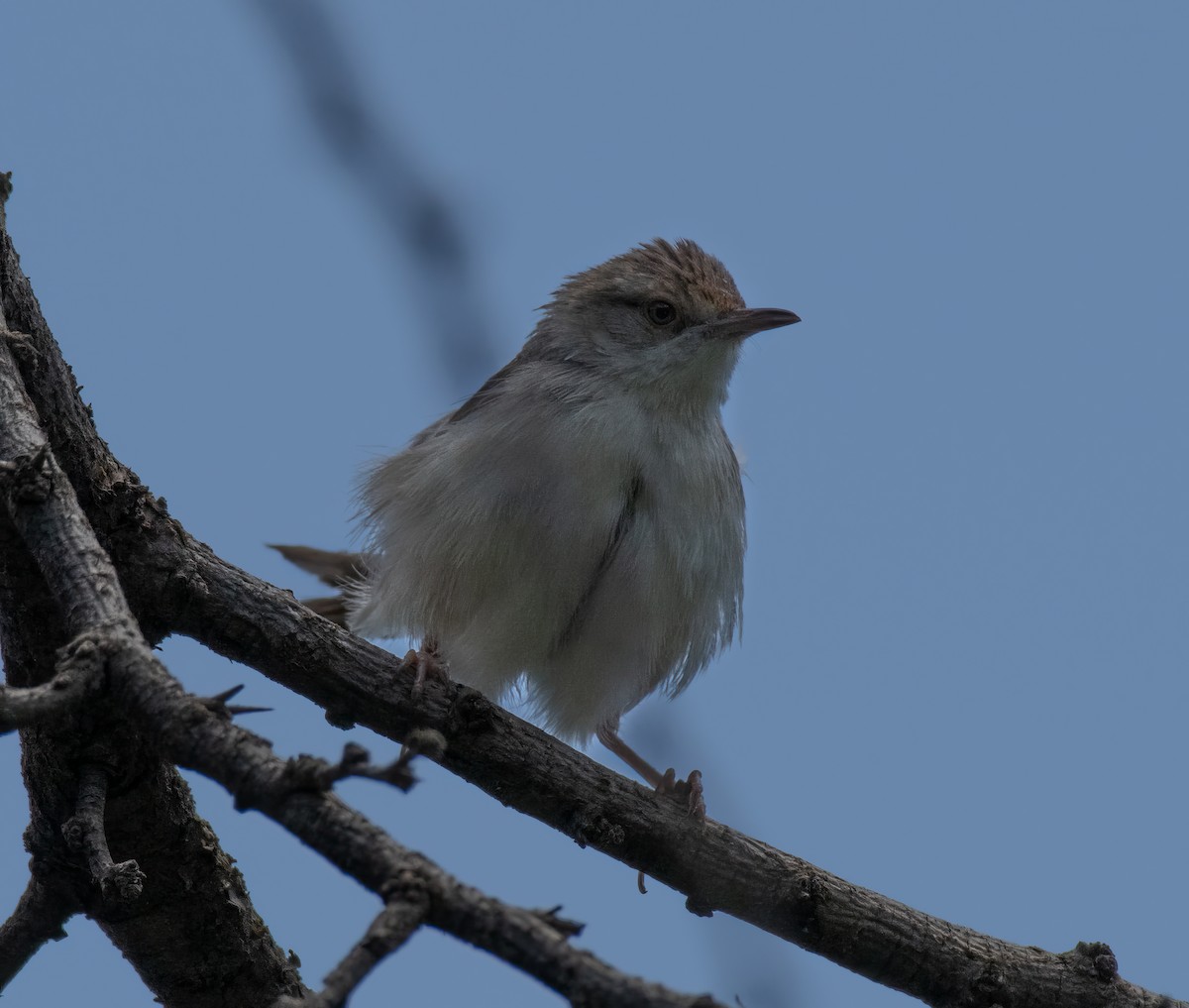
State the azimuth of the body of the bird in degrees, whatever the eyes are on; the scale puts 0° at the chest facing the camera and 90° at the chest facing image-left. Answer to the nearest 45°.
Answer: approximately 315°

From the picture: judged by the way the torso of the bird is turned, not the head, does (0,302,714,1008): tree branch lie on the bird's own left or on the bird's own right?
on the bird's own right
